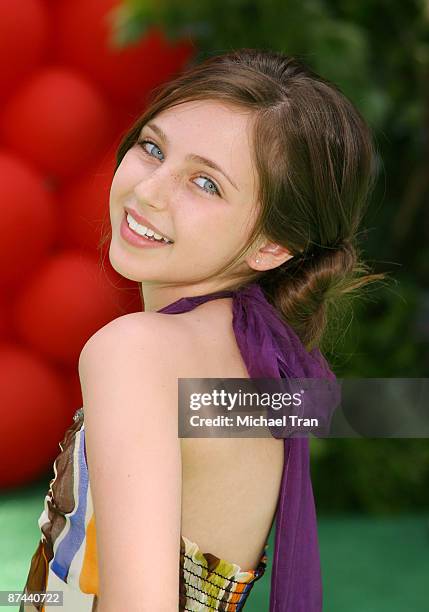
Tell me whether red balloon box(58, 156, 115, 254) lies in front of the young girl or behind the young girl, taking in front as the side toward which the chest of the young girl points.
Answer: in front

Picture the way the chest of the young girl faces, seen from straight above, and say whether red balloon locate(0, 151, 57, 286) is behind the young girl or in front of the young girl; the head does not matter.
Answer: in front
